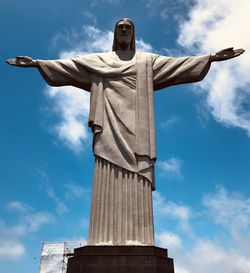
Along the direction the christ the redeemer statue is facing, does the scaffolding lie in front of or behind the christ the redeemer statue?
behind

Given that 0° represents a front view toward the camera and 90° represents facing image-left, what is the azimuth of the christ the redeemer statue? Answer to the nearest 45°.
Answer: approximately 0°
